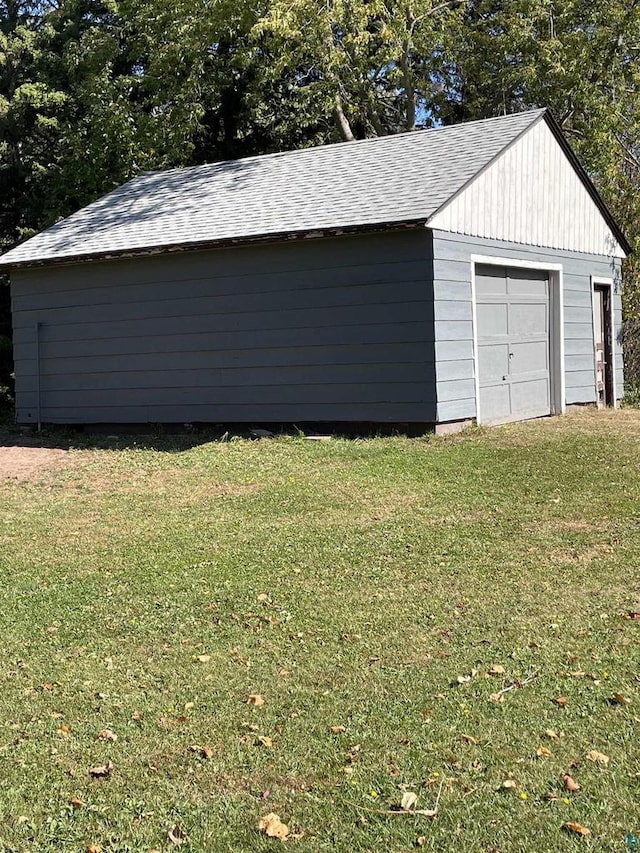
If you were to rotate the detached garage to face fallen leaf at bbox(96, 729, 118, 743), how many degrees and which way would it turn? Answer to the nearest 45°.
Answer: approximately 45° to its right

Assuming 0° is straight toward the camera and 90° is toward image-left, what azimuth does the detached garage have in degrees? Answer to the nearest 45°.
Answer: approximately 315°

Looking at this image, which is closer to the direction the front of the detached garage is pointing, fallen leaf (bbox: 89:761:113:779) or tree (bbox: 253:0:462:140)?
the fallen leaf

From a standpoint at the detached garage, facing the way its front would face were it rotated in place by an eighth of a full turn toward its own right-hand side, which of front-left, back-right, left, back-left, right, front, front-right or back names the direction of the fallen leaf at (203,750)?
front

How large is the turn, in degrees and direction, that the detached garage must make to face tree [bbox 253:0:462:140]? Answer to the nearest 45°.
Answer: approximately 135° to its left

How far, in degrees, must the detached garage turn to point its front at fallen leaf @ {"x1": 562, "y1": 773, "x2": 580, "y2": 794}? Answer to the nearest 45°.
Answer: approximately 45° to its right

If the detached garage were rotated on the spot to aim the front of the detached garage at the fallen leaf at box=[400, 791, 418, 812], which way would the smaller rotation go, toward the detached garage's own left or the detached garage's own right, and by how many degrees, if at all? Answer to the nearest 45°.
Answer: approximately 45° to the detached garage's own right

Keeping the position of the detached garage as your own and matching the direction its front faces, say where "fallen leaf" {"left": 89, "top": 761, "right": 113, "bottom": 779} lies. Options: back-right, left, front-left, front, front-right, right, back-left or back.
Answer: front-right

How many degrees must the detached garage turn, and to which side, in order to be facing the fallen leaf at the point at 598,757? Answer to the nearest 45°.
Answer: approximately 45° to its right

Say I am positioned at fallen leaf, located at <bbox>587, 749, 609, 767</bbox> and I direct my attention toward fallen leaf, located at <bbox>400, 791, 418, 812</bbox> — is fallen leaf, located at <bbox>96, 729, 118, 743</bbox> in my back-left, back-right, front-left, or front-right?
front-right

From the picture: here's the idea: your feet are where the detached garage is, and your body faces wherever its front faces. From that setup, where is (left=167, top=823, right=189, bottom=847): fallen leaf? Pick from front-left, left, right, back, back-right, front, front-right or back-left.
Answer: front-right

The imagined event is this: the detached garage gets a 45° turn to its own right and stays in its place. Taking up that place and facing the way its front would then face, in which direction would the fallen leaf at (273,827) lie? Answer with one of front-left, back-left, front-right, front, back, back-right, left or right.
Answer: front
